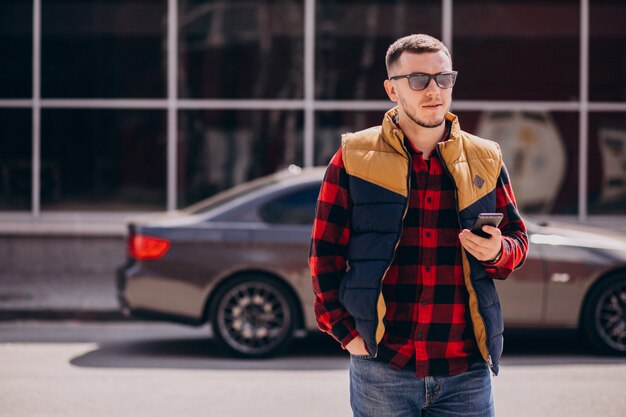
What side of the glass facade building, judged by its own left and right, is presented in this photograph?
front

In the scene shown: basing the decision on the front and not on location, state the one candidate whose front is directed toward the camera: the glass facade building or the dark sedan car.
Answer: the glass facade building

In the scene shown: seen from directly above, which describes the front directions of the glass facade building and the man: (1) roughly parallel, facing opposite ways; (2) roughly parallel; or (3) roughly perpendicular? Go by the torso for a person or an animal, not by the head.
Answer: roughly parallel

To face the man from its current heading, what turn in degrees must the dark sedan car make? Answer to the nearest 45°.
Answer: approximately 90° to its right

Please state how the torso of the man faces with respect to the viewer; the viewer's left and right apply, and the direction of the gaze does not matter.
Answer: facing the viewer

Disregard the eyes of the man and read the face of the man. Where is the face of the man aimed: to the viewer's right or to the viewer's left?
to the viewer's right

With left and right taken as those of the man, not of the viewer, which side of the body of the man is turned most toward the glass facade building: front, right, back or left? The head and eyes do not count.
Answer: back

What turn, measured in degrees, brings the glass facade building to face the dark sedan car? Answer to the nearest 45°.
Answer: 0° — it already faces it

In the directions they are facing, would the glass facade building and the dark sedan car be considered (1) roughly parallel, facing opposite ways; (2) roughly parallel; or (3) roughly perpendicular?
roughly perpendicular

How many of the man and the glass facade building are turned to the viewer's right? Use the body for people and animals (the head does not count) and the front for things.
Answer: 0

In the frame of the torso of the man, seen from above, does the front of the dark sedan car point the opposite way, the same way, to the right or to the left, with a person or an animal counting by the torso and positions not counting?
to the left

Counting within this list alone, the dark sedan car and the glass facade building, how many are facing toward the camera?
1

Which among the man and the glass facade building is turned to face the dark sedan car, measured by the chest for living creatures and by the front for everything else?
the glass facade building

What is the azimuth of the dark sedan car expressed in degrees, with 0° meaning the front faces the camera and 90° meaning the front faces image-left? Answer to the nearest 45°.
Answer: approximately 270°

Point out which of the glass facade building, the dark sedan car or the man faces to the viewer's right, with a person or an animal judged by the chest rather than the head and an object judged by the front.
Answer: the dark sedan car

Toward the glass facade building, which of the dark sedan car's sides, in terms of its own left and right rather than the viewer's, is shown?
left
